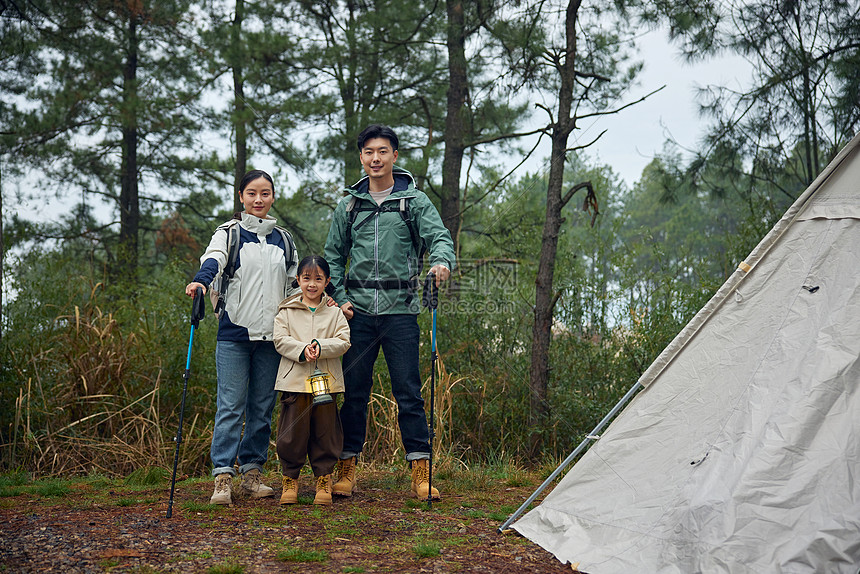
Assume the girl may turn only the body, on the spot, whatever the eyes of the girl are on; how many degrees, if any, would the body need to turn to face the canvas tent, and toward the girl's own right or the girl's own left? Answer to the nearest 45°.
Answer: approximately 45° to the girl's own left

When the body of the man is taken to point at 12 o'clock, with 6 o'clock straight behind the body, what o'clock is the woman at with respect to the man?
The woman is roughly at 3 o'clock from the man.

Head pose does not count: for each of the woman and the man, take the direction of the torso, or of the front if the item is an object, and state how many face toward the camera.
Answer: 2

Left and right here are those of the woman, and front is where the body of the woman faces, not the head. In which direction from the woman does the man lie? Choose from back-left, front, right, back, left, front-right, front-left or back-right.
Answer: left

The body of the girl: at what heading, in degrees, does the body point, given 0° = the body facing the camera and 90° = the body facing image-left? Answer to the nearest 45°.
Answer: approximately 0°
